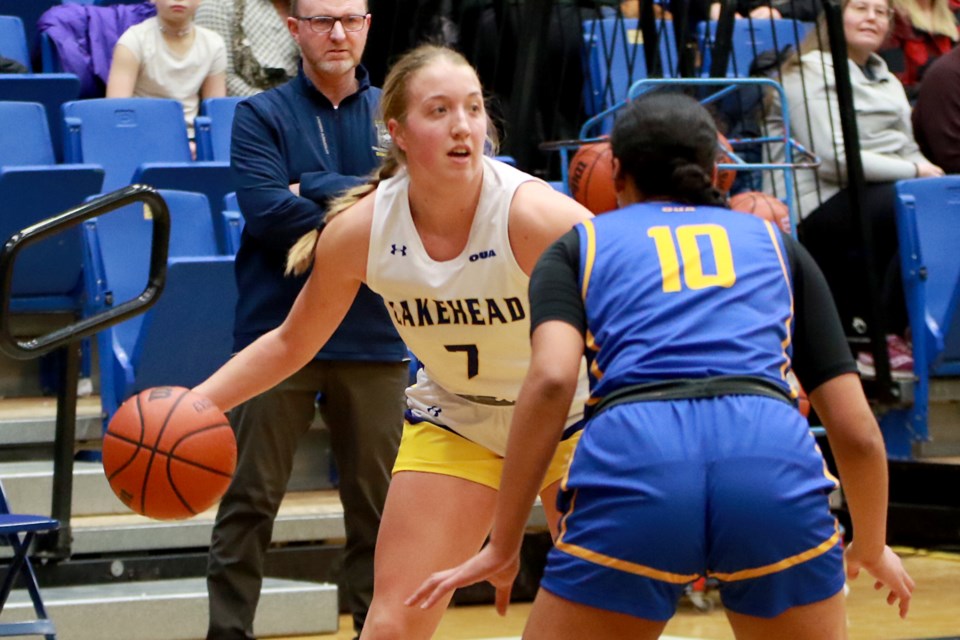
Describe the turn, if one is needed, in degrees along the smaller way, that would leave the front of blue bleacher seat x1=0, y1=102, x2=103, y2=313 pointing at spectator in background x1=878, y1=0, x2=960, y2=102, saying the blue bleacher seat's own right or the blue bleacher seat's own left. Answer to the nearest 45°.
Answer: approximately 45° to the blue bleacher seat's own left

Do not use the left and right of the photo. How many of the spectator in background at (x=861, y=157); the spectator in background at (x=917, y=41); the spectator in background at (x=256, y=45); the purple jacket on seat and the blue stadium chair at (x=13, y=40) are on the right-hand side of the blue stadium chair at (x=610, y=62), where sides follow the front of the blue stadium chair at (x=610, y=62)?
3

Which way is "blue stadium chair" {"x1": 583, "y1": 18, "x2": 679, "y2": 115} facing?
toward the camera

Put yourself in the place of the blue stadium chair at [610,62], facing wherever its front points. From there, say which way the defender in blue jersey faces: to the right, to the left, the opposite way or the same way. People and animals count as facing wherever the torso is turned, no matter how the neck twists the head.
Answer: the opposite way

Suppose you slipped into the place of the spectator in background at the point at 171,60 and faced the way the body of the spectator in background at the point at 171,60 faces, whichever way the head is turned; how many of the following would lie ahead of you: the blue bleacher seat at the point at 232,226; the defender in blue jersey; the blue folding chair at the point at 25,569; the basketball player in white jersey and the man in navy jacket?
5

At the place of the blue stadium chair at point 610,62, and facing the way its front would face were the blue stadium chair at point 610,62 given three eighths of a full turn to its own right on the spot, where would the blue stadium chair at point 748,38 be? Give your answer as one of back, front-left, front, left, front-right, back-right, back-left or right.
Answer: right

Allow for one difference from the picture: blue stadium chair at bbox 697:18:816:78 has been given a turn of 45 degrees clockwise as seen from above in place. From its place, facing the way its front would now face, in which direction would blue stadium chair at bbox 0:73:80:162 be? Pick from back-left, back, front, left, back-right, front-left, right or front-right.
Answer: front

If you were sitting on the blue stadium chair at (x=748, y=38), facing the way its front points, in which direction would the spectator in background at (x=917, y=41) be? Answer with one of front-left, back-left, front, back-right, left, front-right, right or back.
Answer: left

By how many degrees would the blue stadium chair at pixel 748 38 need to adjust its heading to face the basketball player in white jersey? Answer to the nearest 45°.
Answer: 0° — it already faces them

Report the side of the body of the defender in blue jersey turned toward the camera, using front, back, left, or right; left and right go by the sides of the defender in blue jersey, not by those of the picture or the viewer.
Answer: back

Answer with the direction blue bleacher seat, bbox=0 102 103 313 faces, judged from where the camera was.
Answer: facing the viewer and to the right of the viewer

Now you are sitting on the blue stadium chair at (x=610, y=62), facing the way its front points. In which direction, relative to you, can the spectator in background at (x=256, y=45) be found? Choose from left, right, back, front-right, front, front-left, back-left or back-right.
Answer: right

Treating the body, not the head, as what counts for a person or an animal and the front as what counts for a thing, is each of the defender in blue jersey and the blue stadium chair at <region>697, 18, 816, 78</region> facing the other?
yes

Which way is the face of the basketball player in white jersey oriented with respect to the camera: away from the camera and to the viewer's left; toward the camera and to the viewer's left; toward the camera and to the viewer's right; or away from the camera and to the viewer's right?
toward the camera and to the viewer's right

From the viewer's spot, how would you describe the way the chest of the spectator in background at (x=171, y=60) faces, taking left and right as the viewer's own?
facing the viewer
